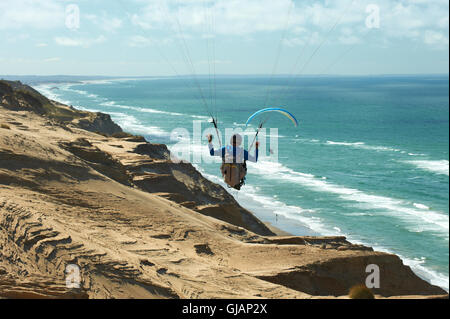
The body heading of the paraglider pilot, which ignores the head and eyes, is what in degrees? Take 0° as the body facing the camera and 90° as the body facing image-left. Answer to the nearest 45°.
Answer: approximately 180°
